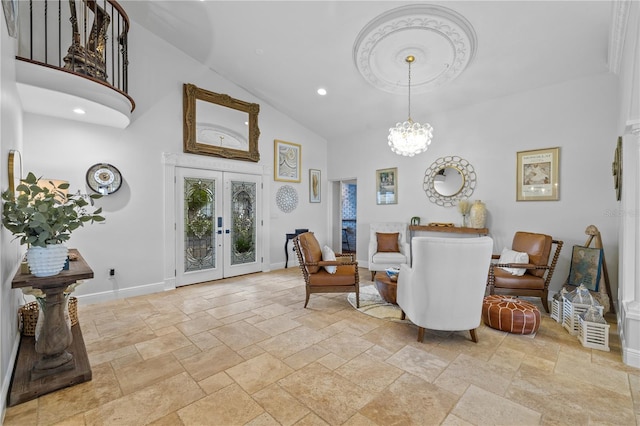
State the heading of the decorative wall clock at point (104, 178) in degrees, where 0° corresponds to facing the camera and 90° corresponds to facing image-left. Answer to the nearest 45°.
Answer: approximately 0°

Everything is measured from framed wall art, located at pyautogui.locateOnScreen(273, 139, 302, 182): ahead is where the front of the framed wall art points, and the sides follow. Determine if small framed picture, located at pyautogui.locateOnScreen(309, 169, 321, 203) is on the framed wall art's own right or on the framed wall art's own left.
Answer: on the framed wall art's own left

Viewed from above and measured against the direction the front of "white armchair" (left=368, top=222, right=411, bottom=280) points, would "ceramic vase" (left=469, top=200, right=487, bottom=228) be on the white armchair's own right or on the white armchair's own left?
on the white armchair's own left

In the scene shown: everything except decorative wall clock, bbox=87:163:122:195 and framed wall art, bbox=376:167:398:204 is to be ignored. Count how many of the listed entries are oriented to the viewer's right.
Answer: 0

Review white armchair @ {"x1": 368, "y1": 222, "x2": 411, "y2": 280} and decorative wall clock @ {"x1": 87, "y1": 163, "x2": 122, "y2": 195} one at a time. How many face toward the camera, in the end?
2

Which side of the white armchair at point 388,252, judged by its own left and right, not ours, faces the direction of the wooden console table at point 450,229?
left

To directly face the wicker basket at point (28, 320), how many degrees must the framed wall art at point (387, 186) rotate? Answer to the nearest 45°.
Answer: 0° — it already faces it

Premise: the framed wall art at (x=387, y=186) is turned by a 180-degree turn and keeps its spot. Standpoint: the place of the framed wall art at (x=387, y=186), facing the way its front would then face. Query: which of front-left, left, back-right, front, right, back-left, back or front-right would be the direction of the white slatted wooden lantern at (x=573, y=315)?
right

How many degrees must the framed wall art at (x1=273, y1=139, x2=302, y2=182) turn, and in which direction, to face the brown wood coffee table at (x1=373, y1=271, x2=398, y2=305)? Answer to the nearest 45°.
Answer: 0° — it already faces it
